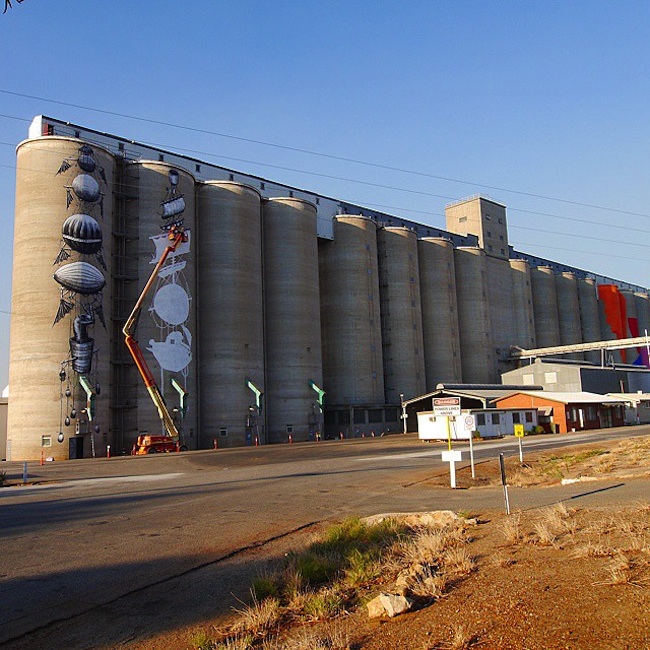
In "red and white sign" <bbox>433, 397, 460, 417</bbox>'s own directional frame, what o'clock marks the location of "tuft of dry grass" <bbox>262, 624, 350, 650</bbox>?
The tuft of dry grass is roughly at 12 o'clock from the red and white sign.

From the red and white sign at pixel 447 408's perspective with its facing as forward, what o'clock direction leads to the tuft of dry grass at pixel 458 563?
The tuft of dry grass is roughly at 12 o'clock from the red and white sign.

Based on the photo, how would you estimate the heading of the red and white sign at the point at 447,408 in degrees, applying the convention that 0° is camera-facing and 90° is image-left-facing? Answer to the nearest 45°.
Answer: approximately 0°

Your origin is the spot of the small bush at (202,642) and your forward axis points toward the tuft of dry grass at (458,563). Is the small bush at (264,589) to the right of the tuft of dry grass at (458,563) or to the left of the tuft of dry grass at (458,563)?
left

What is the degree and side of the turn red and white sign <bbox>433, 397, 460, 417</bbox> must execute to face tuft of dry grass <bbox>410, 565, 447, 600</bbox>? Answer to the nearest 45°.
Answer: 0° — it already faces it

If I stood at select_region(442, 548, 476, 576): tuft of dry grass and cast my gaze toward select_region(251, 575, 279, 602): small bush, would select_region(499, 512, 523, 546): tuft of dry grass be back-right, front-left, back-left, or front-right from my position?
back-right

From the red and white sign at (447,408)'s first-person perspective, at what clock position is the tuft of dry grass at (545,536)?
The tuft of dry grass is roughly at 12 o'clock from the red and white sign.

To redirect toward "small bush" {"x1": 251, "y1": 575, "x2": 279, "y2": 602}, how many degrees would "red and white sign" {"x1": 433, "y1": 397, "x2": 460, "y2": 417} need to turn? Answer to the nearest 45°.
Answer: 0° — it already faces it

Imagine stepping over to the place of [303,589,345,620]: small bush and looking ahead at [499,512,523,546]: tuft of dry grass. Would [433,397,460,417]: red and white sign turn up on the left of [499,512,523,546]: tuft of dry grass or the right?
left

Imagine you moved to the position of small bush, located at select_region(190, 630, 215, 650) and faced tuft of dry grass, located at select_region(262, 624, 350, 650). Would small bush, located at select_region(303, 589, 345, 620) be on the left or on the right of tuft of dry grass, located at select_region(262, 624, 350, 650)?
left

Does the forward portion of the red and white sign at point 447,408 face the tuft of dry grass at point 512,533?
yes
